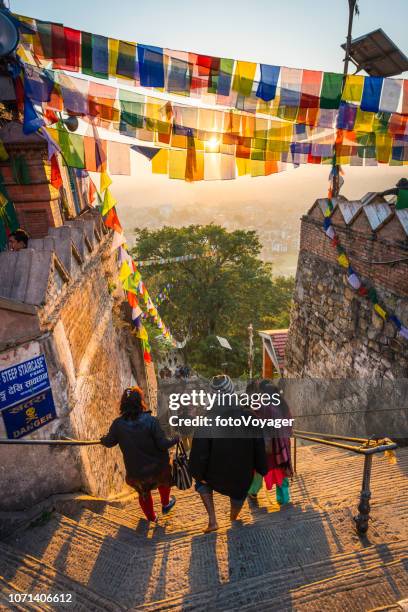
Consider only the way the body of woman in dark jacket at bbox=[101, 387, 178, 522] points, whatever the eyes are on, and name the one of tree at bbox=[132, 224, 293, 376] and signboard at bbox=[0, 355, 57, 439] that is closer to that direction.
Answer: the tree

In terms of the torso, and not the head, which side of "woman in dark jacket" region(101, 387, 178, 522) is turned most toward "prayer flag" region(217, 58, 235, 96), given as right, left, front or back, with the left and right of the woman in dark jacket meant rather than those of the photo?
front

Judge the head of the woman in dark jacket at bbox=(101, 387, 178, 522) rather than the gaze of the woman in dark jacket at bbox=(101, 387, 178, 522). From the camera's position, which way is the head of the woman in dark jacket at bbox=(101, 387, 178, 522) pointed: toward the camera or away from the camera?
away from the camera

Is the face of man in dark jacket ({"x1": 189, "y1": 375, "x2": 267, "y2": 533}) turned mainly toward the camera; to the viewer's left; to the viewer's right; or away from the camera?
away from the camera

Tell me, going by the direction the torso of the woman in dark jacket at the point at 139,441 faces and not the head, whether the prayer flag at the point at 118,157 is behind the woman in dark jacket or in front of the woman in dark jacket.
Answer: in front

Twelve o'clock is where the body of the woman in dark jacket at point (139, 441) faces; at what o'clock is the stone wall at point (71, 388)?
The stone wall is roughly at 11 o'clock from the woman in dark jacket.

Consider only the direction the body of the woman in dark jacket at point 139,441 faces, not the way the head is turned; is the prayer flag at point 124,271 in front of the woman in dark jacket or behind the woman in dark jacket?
in front

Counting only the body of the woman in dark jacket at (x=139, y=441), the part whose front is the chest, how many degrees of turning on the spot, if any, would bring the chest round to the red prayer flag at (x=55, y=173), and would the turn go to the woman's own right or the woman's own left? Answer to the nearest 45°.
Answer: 0° — they already face it

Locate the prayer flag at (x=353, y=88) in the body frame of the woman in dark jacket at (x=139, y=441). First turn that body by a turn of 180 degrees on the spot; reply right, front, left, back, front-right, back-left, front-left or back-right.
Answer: back-left

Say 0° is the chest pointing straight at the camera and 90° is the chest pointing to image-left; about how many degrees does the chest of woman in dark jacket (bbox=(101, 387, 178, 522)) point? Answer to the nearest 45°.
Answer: approximately 180°
